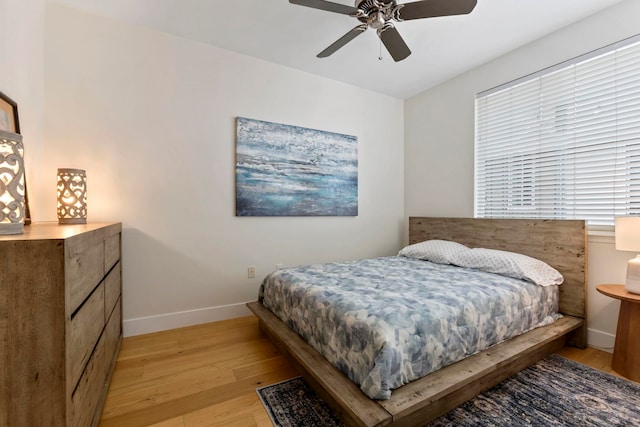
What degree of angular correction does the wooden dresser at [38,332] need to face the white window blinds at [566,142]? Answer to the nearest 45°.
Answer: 0° — it already faces it

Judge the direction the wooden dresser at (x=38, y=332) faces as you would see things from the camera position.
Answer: facing to the right of the viewer

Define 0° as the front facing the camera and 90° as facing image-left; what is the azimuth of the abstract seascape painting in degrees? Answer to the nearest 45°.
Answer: approximately 315°

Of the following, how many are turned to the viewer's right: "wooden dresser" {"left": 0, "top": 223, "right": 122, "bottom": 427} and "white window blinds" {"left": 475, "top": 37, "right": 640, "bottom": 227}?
1

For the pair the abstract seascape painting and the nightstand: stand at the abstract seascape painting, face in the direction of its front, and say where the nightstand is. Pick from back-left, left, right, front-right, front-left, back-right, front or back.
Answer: front

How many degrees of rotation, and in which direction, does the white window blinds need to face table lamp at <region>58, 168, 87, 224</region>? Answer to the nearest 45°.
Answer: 0° — it already faces it

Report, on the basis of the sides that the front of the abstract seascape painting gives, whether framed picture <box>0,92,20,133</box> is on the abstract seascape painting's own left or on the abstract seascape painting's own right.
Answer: on the abstract seascape painting's own right

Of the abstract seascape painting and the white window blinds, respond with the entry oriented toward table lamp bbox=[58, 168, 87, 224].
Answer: the white window blinds

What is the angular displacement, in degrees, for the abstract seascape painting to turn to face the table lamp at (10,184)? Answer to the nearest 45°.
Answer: approximately 90° to its right

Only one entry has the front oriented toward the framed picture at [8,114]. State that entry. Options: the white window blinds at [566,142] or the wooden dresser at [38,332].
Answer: the white window blinds

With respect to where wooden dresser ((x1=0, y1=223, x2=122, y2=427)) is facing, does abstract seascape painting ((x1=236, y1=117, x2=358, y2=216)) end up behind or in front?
in front

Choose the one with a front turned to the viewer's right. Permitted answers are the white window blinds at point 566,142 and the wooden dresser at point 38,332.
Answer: the wooden dresser

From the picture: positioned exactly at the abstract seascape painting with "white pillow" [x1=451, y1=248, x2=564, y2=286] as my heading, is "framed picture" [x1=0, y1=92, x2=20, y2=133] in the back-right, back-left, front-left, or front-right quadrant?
back-right

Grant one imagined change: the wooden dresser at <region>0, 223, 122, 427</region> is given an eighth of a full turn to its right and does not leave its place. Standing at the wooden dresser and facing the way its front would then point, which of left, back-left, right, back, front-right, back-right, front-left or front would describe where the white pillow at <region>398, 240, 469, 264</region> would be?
front-left

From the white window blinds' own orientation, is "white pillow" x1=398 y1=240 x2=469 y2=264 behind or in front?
in front
